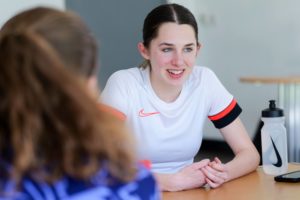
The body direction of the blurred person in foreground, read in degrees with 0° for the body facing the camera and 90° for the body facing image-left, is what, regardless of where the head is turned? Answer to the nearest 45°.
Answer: approximately 225°

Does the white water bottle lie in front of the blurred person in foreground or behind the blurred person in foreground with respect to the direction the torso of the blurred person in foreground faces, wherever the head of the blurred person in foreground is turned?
in front

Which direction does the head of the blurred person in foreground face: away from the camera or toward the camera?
away from the camera

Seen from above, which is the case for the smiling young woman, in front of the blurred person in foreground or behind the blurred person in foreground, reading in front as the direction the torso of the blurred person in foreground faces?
in front
